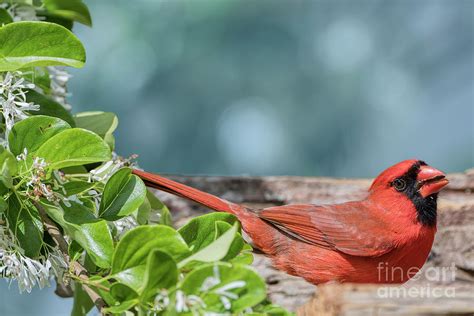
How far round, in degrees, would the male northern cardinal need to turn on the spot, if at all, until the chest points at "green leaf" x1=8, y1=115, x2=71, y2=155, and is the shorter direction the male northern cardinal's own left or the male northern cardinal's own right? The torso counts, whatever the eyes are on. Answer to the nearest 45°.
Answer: approximately 135° to the male northern cardinal's own right

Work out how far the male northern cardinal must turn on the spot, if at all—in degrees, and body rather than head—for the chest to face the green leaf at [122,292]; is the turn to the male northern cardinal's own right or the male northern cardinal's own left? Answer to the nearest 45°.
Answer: approximately 135° to the male northern cardinal's own right

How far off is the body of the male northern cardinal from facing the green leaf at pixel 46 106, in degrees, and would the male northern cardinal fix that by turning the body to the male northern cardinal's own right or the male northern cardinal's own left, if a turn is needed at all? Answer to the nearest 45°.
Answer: approximately 135° to the male northern cardinal's own right

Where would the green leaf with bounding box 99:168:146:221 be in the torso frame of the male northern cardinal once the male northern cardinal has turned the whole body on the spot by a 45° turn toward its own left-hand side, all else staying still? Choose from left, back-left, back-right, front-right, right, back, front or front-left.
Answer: back

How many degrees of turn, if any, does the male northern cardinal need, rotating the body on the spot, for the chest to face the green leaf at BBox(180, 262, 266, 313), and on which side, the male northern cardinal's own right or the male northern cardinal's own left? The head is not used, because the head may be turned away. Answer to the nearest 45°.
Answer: approximately 90° to the male northern cardinal's own right

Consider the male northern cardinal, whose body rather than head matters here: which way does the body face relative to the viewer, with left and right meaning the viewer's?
facing to the right of the viewer

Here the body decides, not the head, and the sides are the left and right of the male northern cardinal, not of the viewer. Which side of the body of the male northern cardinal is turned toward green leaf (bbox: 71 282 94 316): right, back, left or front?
back

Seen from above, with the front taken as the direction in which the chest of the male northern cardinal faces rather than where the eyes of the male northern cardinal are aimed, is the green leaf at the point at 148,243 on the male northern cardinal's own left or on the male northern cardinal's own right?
on the male northern cardinal's own right
